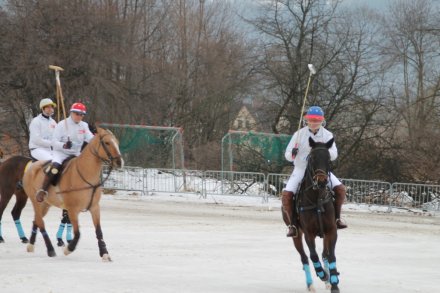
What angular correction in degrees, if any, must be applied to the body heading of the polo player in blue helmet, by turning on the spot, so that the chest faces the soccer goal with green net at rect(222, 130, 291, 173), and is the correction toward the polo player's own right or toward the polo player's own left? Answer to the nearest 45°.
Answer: approximately 180°

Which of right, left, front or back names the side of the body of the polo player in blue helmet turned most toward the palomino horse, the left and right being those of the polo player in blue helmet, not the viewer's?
right

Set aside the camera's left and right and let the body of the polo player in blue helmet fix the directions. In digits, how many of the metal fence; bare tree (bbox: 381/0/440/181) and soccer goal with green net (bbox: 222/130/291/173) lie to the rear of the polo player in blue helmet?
3

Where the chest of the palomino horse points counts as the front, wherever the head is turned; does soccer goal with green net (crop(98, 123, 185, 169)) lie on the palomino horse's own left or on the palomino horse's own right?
on the palomino horse's own left

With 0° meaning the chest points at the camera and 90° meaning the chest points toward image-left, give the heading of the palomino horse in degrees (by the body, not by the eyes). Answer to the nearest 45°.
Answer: approximately 315°

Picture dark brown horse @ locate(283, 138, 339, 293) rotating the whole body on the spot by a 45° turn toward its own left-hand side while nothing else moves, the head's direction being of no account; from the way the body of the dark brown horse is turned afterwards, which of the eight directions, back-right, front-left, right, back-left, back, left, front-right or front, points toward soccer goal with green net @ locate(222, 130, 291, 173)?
back-left

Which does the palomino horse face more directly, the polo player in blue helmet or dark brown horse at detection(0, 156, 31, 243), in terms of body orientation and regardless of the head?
the polo player in blue helmet

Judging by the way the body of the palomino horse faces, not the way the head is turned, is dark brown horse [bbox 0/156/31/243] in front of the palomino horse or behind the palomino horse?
behind

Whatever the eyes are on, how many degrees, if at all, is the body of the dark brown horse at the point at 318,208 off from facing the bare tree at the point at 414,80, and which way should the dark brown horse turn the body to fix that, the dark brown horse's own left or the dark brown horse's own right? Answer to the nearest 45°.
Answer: approximately 180°

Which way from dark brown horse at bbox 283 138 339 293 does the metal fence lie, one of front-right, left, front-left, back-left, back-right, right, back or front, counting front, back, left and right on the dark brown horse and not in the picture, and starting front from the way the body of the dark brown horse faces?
back
